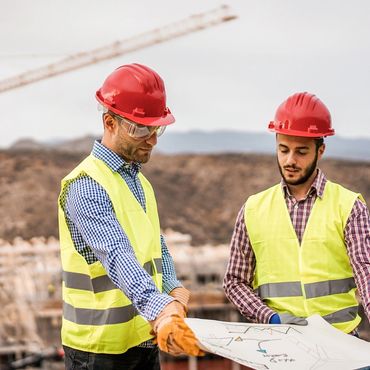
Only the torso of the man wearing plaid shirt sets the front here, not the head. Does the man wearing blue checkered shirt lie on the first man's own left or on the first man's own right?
on the first man's own right

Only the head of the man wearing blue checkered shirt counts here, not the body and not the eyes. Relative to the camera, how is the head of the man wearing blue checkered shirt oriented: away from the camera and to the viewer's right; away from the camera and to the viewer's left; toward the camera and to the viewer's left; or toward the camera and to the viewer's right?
toward the camera and to the viewer's right

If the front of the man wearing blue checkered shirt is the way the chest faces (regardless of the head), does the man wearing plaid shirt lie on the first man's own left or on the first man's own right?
on the first man's own left

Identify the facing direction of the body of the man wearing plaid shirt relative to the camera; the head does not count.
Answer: toward the camera

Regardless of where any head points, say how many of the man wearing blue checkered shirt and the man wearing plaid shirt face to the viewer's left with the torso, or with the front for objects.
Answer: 0

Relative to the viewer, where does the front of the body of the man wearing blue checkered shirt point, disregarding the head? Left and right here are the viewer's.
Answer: facing the viewer and to the right of the viewer

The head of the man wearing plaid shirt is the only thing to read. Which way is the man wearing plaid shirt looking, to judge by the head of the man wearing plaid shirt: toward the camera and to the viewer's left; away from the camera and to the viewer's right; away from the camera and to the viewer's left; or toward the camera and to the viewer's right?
toward the camera and to the viewer's left
